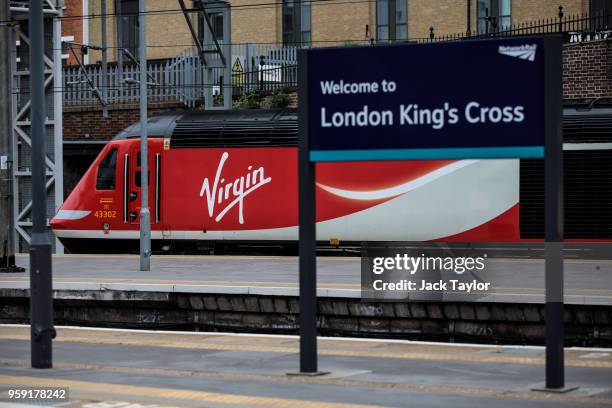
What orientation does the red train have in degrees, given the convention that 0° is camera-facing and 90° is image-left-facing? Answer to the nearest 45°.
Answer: approximately 90°

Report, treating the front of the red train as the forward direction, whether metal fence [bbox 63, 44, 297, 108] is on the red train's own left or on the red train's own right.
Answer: on the red train's own right

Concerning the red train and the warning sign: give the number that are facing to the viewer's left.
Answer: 1

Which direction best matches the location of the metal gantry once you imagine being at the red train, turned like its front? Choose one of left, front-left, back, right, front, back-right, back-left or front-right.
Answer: front

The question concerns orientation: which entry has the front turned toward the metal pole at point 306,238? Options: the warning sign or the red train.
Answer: the warning sign

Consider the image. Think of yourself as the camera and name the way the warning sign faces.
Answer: facing the viewer

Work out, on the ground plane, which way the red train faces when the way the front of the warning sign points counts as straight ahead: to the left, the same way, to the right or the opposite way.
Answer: to the right

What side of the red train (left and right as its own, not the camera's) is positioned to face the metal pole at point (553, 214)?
left

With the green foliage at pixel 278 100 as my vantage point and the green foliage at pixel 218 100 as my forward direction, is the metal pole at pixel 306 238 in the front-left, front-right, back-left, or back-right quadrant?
back-left

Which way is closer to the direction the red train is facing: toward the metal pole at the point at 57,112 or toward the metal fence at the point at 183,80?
the metal pole

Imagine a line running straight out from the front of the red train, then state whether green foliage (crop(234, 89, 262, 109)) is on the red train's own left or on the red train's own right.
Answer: on the red train's own right

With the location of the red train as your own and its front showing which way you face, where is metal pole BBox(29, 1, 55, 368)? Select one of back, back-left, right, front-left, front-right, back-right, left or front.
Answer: left

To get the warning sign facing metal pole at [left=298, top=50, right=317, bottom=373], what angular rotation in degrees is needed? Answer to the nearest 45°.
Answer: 0° — it already faces it

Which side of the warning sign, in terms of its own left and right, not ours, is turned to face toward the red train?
front

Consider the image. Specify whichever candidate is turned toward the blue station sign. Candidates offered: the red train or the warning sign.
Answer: the warning sign
